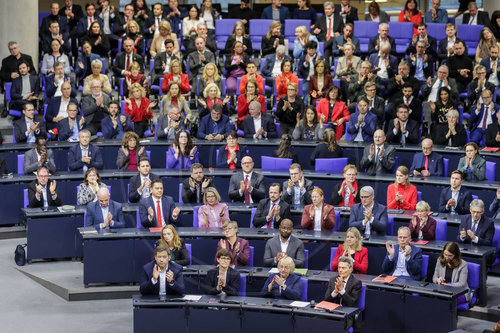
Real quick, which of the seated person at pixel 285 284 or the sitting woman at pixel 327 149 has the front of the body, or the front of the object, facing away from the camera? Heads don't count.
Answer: the sitting woman

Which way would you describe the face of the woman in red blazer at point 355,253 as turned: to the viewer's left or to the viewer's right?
to the viewer's left

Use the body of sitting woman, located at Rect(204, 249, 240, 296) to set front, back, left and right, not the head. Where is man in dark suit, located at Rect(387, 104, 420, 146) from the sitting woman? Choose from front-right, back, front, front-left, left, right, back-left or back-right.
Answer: back-left

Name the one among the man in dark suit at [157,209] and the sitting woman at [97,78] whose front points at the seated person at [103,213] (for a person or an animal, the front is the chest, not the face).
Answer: the sitting woman

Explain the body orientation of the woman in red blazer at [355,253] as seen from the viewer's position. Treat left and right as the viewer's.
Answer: facing the viewer and to the left of the viewer

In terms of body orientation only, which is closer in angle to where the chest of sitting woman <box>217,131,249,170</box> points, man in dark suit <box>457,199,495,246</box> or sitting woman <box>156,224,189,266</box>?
the sitting woman

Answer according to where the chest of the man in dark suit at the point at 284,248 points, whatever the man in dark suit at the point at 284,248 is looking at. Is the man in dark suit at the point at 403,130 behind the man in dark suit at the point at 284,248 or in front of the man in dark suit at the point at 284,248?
behind

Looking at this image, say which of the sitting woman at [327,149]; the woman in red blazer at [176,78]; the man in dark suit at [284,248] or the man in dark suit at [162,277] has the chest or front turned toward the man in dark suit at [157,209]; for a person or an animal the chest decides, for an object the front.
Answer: the woman in red blazer

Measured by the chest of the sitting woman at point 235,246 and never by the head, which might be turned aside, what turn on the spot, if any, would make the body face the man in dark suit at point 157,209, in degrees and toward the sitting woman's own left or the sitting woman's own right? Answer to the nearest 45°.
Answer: approximately 90° to the sitting woman's own right

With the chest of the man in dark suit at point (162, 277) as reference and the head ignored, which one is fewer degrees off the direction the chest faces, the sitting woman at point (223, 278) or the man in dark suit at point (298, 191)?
the sitting woman

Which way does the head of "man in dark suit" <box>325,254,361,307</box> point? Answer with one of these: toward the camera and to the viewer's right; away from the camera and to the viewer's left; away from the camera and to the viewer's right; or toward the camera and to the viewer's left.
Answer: toward the camera and to the viewer's left
